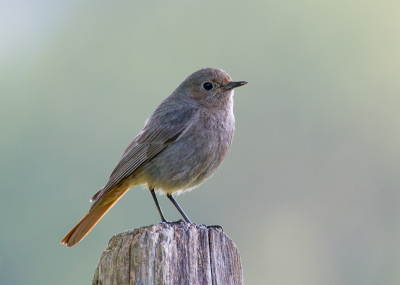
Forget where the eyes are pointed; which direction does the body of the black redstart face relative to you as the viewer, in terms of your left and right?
facing to the right of the viewer
